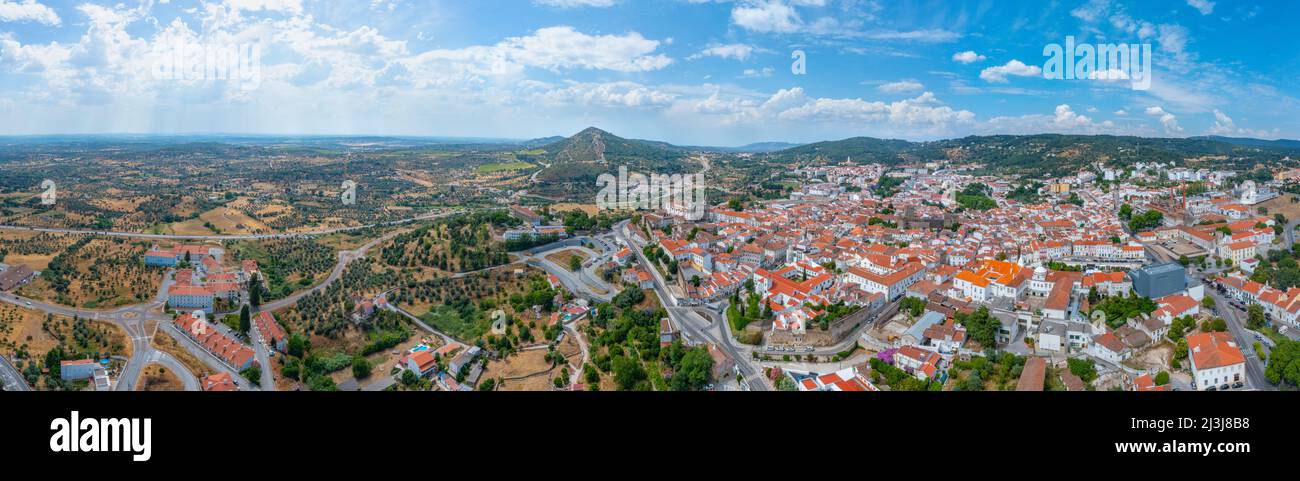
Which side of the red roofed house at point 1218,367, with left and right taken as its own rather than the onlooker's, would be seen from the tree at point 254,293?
right

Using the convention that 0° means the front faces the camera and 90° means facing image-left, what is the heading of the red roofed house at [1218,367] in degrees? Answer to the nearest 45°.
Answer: approximately 0°

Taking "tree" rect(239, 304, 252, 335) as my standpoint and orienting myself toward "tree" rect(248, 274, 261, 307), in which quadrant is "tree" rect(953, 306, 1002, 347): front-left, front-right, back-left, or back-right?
back-right

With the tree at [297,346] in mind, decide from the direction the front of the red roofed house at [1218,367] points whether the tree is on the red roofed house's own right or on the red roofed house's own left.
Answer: on the red roofed house's own right

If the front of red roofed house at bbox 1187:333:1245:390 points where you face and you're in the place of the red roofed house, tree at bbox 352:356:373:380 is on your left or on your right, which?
on your right

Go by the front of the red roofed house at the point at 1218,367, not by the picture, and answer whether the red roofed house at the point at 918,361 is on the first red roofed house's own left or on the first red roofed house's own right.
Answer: on the first red roofed house's own right

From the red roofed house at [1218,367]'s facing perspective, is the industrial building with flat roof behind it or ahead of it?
behind
